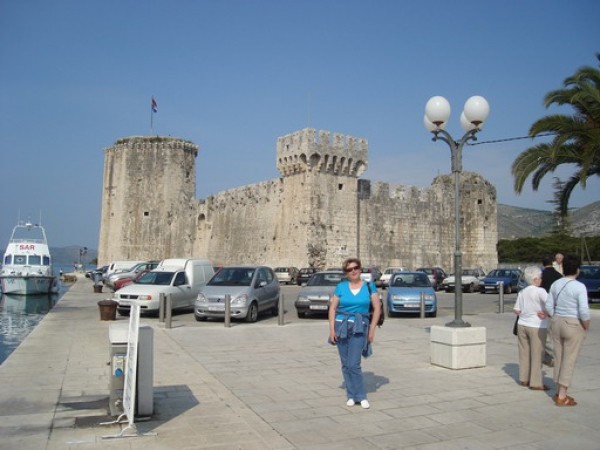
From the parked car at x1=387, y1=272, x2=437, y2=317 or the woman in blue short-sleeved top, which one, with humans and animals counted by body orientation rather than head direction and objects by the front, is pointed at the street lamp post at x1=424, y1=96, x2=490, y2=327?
the parked car

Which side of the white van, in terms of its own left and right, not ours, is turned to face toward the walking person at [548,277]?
left

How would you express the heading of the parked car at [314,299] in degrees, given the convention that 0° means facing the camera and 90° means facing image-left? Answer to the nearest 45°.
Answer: approximately 45°

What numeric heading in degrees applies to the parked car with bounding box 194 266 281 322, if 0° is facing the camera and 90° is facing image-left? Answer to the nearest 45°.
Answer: approximately 45°

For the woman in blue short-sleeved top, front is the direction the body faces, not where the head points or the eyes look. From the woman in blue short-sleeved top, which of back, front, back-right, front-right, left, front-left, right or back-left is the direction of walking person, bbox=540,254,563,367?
back-left

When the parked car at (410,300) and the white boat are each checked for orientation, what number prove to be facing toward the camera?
2

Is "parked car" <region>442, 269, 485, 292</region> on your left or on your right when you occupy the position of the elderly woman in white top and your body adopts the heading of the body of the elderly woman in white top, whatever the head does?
on your left

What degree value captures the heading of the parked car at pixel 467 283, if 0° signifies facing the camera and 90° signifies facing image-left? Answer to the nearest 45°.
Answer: approximately 45°

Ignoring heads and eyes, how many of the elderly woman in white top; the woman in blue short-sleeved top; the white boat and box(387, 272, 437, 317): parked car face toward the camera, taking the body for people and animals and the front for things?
3

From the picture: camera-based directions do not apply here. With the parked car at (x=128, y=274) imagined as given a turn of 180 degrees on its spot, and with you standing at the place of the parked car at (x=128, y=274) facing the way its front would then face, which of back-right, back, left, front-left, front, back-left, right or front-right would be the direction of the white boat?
left

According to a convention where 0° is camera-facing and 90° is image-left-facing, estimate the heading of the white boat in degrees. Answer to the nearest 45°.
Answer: approximately 0°

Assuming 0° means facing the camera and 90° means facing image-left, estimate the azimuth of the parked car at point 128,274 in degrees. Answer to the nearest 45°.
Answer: approximately 45°

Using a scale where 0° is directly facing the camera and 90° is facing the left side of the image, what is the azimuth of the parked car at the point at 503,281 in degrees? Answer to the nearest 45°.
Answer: approximately 45°

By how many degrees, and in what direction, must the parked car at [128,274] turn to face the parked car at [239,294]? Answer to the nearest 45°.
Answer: approximately 45° to its left
